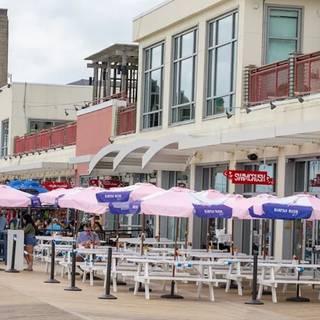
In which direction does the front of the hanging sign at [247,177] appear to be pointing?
toward the camera

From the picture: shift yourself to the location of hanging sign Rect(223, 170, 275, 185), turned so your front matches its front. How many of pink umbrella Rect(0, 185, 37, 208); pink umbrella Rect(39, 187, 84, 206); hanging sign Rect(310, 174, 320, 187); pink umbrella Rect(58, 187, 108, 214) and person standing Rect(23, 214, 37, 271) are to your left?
1

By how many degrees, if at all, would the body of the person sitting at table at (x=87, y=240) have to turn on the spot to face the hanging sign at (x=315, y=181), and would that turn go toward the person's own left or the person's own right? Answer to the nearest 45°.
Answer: approximately 90° to the person's own left

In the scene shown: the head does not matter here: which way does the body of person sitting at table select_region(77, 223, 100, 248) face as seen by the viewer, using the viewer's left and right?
facing the viewer

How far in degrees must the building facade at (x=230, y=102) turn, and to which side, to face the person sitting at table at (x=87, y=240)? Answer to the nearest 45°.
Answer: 0° — it already faces them

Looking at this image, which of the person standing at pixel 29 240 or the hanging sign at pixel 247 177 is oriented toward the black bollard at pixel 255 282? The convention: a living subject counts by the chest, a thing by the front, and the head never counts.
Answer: the hanging sign

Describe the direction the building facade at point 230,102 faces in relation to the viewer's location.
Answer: facing the viewer and to the left of the viewer

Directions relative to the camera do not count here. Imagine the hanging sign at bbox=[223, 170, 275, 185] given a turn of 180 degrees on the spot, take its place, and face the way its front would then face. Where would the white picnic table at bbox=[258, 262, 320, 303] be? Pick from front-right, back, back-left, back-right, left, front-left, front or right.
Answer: back

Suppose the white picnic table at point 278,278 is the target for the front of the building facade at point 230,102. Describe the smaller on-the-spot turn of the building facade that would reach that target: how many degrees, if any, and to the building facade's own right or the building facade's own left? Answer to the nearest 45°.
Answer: approximately 45° to the building facade's own left

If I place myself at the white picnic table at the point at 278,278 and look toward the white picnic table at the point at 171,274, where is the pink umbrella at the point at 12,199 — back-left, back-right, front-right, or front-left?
front-right

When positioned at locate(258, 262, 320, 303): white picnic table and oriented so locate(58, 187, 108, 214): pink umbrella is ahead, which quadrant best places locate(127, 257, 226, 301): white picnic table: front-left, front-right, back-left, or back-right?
front-left

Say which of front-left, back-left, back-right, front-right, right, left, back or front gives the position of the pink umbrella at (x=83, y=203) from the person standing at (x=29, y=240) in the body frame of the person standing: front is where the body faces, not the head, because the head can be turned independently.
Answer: back-left
